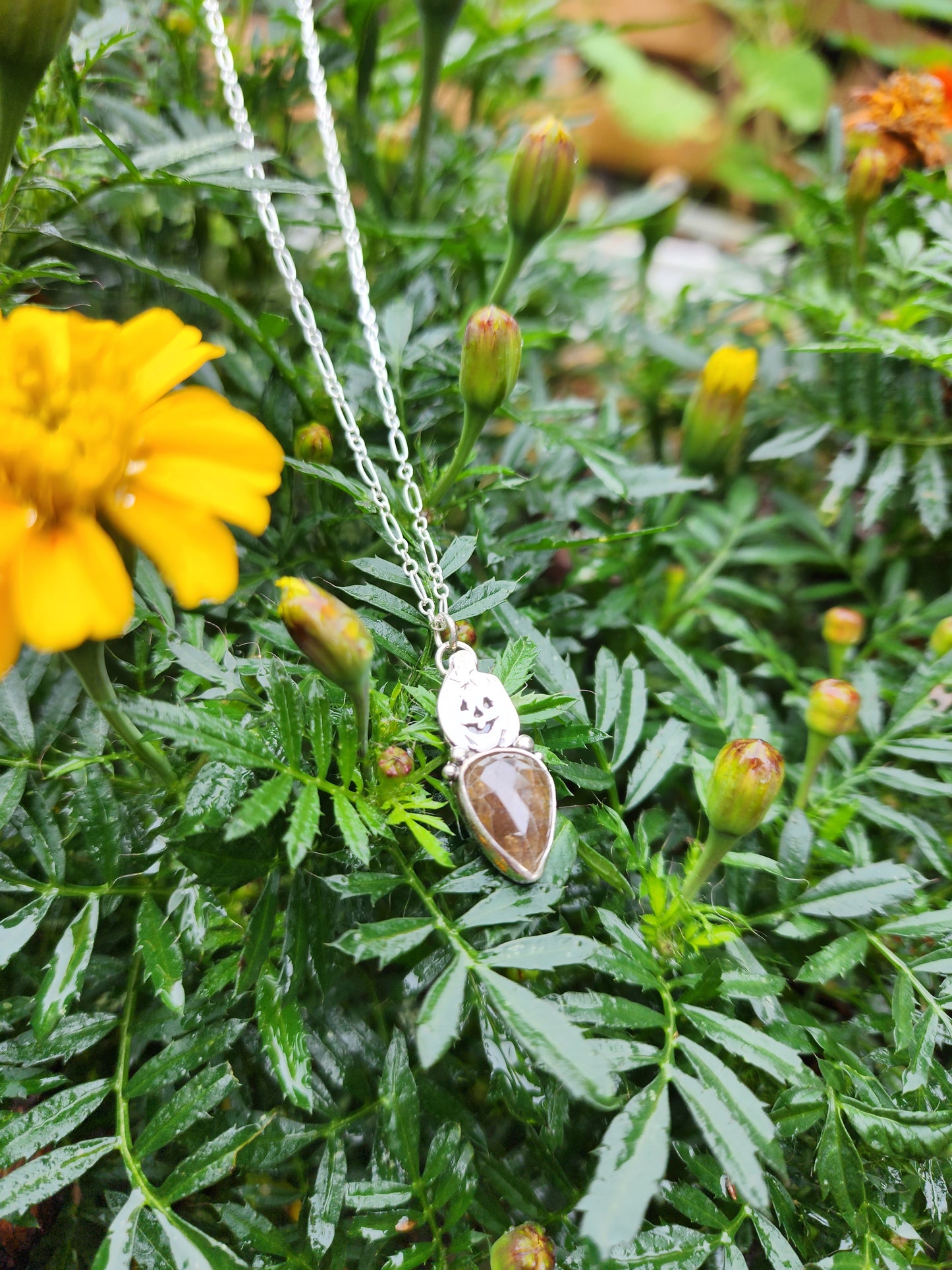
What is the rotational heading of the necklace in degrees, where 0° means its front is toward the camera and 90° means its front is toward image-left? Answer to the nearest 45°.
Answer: approximately 0°

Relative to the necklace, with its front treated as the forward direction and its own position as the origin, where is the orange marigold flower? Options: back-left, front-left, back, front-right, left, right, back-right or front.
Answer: back-left
